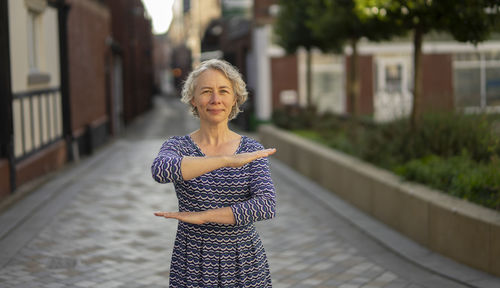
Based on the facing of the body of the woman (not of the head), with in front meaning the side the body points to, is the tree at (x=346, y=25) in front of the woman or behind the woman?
behind

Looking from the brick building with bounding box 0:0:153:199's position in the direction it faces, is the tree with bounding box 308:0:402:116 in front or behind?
in front

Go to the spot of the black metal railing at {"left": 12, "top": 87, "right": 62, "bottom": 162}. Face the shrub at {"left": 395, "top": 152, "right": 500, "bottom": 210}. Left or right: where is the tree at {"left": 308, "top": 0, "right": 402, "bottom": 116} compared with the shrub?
left

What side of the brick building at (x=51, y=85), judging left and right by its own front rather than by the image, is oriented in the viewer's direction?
right

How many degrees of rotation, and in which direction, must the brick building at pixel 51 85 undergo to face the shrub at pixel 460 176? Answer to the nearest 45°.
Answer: approximately 45° to its right

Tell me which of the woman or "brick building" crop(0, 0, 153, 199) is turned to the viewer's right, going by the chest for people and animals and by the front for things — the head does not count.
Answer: the brick building

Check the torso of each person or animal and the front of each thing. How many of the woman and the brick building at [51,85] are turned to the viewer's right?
1

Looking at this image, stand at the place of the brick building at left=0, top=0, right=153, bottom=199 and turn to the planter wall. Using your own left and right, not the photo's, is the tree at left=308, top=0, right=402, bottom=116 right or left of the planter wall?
left

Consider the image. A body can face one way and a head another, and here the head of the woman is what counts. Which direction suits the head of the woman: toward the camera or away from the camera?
toward the camera

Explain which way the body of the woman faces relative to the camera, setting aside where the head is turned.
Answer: toward the camera

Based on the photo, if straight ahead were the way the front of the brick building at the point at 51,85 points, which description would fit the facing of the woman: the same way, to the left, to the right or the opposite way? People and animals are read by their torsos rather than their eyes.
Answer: to the right
